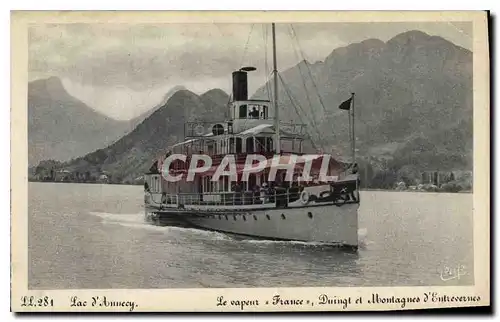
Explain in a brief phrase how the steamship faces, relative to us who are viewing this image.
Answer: facing the viewer and to the right of the viewer
